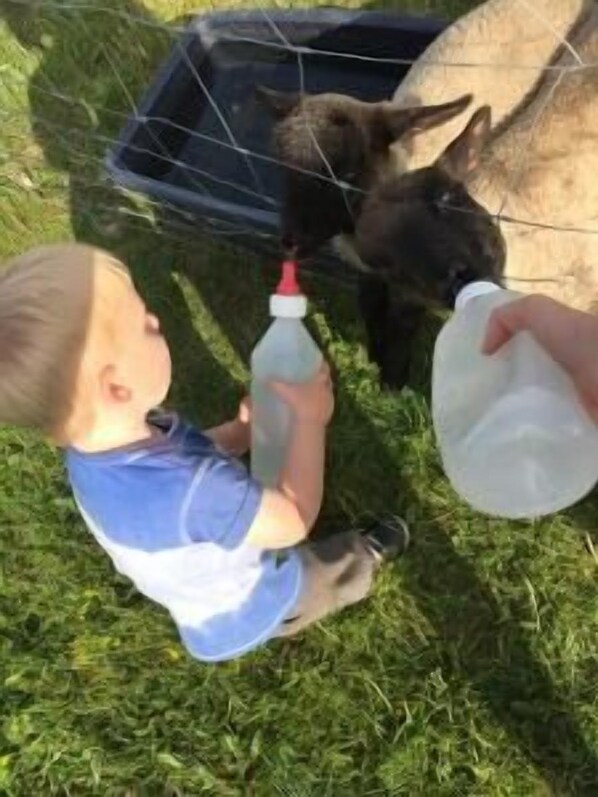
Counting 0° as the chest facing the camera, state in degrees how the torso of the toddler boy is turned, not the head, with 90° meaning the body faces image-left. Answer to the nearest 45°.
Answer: approximately 225°

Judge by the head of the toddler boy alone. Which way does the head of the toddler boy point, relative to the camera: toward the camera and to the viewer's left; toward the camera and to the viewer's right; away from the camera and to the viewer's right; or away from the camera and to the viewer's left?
away from the camera and to the viewer's right

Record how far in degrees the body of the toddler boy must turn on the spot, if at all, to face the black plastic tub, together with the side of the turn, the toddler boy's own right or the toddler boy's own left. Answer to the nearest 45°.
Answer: approximately 45° to the toddler boy's own left
